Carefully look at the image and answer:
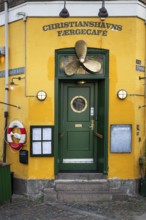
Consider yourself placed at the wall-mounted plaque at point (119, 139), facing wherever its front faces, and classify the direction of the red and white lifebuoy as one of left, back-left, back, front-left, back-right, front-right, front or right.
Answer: right

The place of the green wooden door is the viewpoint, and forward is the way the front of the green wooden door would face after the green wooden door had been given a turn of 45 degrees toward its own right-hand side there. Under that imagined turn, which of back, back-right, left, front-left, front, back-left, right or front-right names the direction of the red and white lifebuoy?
front-right

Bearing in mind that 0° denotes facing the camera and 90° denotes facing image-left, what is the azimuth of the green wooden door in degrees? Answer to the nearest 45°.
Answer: approximately 0°

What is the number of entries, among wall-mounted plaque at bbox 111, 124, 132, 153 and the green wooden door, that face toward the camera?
2

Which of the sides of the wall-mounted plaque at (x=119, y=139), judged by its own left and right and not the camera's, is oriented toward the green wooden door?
right

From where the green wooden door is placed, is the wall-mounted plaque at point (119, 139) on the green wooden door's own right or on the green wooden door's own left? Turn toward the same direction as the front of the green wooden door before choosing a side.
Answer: on the green wooden door's own left
